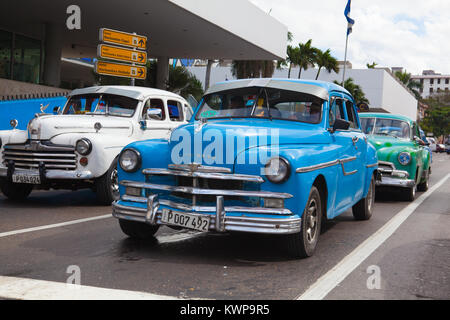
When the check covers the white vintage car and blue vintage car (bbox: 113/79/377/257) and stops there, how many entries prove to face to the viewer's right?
0

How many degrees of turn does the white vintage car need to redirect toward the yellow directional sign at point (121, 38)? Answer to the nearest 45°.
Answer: approximately 135° to its right

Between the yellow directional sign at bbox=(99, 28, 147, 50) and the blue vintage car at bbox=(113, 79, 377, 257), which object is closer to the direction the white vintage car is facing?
the blue vintage car

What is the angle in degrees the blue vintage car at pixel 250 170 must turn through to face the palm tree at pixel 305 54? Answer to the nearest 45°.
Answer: approximately 135° to its right

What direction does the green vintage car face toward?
toward the camera

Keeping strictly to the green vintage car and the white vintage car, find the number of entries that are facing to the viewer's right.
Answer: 0

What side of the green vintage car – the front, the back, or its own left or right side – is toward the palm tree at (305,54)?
back

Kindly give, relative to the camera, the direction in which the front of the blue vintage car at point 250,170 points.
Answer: facing the viewer and to the left of the viewer

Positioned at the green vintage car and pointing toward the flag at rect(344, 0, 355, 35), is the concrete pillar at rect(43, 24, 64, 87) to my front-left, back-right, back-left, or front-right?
front-left

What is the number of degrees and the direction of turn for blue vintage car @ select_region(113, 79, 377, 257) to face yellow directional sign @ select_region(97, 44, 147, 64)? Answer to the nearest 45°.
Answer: approximately 135° to its right

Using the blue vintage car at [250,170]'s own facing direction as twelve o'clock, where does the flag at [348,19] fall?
The flag is roughly at 5 o'clock from the blue vintage car.

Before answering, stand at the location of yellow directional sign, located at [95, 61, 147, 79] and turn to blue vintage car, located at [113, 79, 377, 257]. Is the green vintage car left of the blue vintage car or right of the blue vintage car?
left

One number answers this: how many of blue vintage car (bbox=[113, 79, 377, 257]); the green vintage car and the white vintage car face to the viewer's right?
0

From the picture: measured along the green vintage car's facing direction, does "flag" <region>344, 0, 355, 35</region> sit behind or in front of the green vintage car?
behind

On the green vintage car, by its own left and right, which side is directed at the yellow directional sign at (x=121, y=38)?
right
